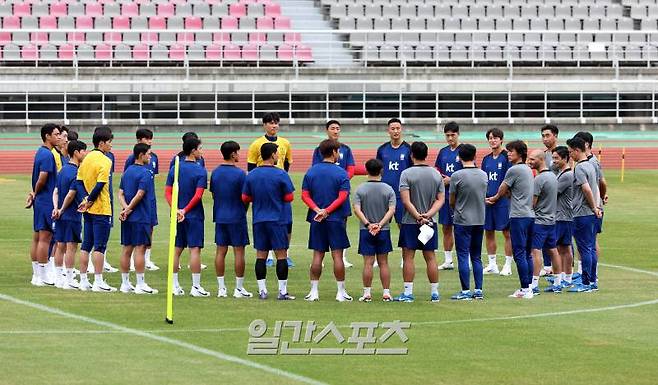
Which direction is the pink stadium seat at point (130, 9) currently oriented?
toward the camera

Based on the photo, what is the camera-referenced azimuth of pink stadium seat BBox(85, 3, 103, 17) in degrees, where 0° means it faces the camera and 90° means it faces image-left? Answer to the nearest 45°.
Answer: approximately 0°

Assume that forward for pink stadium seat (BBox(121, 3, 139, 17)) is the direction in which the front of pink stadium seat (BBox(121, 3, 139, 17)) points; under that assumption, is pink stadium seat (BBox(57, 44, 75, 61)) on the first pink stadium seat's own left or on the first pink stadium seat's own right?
on the first pink stadium seat's own right

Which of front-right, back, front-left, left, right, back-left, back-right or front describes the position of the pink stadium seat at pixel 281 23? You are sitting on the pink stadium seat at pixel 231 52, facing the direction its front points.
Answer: back-left

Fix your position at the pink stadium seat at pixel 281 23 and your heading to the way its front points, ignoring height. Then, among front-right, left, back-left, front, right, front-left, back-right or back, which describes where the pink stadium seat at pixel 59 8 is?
right

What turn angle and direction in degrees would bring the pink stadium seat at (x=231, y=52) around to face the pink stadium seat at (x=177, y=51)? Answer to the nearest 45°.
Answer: approximately 90° to its right

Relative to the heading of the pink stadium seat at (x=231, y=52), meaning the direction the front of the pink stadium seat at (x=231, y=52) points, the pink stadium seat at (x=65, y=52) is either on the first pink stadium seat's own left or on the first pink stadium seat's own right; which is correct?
on the first pink stadium seat's own right

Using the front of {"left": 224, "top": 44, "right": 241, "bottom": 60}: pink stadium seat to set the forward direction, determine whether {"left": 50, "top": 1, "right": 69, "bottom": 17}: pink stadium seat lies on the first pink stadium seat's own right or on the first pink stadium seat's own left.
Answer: on the first pink stadium seat's own right

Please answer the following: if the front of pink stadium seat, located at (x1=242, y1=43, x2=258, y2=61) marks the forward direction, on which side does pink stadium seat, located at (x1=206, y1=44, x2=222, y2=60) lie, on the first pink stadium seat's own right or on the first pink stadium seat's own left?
on the first pink stadium seat's own right

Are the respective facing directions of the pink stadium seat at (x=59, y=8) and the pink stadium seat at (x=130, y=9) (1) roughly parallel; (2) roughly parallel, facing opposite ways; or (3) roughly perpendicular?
roughly parallel

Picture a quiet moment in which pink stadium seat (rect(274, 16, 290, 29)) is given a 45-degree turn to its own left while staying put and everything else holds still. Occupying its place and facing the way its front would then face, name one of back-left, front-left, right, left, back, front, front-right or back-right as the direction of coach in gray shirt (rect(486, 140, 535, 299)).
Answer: front-right

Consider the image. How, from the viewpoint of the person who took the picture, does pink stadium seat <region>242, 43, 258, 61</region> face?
facing the viewer

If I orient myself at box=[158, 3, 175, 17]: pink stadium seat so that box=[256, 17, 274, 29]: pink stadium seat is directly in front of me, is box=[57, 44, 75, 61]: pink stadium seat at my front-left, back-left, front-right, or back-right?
back-right

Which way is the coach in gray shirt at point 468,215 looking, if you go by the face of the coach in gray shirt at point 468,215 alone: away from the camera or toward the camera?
away from the camera

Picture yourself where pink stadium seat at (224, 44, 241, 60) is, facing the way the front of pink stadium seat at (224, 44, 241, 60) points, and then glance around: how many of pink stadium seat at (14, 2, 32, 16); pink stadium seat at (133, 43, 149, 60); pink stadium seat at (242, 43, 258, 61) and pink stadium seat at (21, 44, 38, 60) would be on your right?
3

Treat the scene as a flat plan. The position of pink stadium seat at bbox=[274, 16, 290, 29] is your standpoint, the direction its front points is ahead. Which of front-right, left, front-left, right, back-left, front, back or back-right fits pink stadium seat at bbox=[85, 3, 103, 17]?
right

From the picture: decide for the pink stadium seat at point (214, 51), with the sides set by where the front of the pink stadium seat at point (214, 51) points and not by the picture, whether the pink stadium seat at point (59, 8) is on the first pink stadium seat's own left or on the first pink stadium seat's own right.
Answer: on the first pink stadium seat's own right
